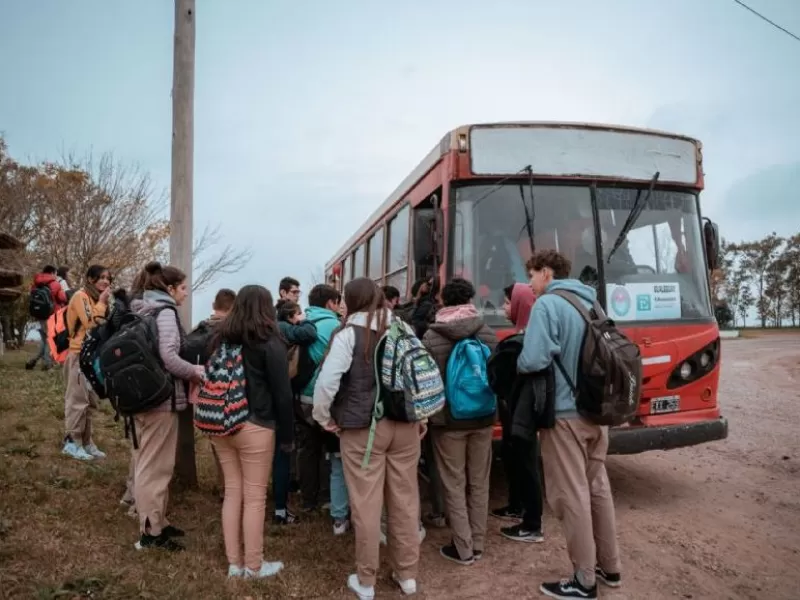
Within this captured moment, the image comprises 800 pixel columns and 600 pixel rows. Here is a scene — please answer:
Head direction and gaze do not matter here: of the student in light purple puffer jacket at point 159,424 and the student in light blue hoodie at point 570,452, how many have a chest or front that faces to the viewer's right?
1

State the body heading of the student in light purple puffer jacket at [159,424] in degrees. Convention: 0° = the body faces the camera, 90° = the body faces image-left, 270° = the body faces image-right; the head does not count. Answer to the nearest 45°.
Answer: approximately 270°

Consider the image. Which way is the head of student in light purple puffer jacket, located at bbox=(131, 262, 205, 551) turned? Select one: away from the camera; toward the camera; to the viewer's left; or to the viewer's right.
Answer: to the viewer's right

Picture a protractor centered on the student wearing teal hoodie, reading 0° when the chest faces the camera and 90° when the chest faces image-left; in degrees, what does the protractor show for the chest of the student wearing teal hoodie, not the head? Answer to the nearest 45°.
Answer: approximately 225°

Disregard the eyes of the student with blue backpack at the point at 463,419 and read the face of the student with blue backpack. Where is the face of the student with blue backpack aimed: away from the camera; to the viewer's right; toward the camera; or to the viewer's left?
away from the camera
